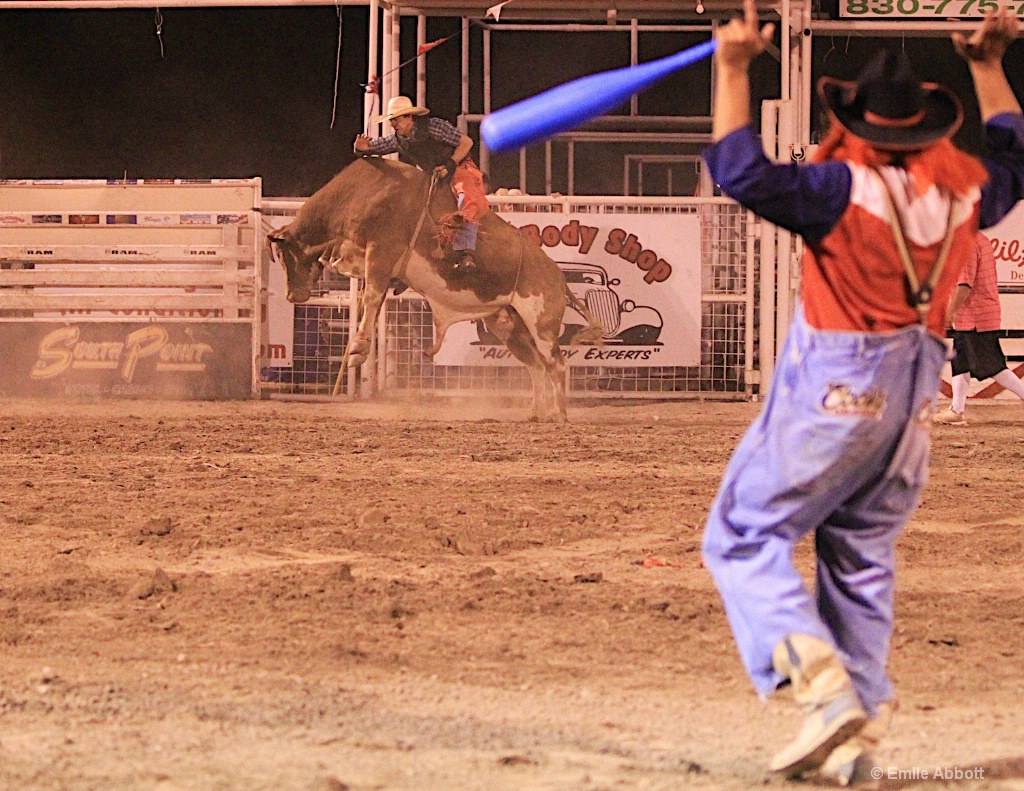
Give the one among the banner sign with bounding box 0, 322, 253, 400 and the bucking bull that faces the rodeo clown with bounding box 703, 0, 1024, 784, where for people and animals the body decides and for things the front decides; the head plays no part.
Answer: the banner sign

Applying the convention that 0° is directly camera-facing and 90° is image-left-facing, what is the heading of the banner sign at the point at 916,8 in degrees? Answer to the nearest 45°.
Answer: approximately 0°

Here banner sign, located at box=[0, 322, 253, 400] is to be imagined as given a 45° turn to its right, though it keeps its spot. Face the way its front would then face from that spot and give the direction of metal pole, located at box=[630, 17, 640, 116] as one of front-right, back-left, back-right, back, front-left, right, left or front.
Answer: back-left

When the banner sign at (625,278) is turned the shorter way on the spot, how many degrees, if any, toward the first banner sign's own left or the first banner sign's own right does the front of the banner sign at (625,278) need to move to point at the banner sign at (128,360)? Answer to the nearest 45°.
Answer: approximately 90° to the first banner sign's own right

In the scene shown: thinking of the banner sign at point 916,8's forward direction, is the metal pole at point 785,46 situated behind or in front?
in front

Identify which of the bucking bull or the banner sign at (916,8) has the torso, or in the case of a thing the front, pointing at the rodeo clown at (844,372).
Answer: the banner sign

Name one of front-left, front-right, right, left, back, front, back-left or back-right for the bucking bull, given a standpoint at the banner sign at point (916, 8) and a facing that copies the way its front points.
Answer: front-right

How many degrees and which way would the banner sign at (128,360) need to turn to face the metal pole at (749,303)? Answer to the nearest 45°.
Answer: approximately 90° to its left

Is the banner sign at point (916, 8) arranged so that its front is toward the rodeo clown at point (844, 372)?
yes

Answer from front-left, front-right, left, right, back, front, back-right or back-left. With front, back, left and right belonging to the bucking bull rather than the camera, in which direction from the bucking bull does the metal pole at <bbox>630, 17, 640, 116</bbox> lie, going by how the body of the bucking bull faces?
back-right

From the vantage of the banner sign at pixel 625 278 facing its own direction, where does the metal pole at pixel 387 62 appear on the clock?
The metal pole is roughly at 3 o'clock from the banner sign.

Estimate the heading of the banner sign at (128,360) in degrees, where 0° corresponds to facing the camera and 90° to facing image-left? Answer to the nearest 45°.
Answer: approximately 0°

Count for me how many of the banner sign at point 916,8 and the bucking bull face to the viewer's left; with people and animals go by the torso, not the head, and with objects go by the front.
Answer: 1

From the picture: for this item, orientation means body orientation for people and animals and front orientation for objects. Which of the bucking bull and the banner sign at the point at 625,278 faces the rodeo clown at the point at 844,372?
the banner sign

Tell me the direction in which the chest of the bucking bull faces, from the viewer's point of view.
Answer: to the viewer's left
